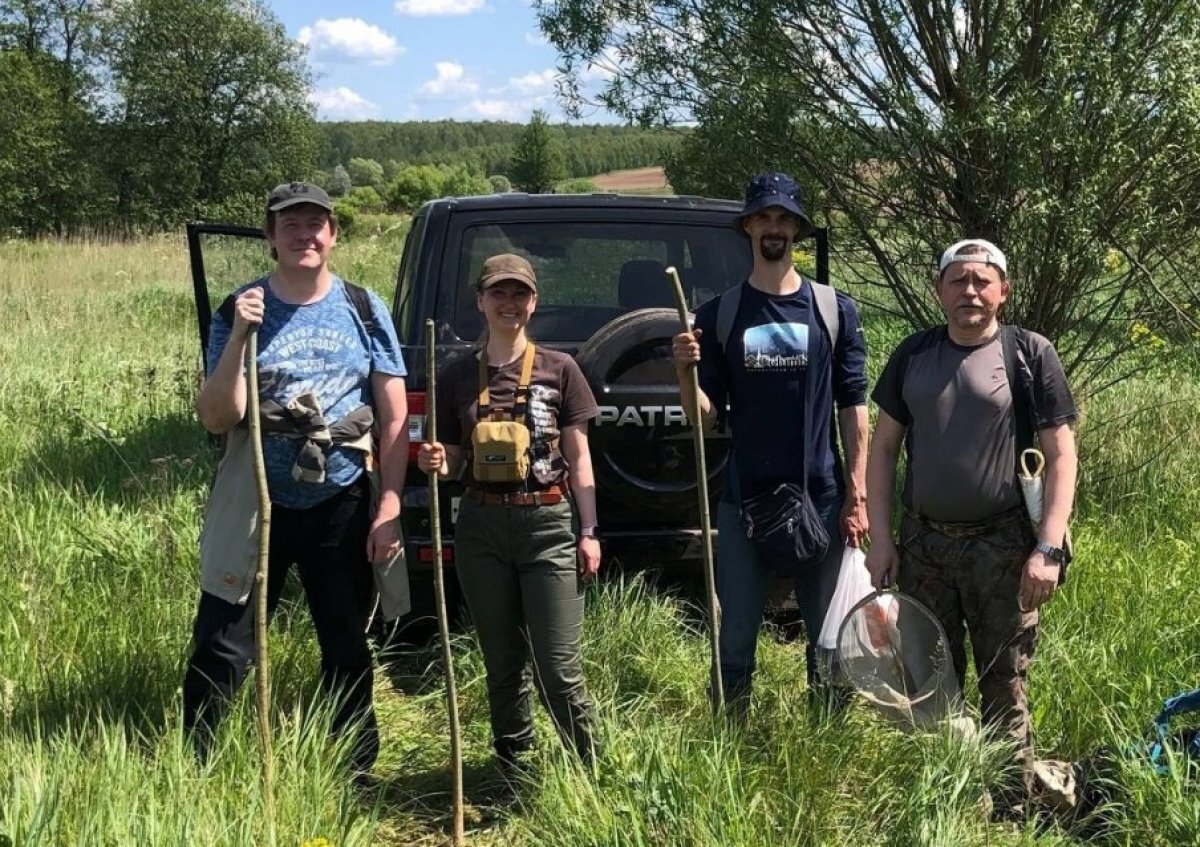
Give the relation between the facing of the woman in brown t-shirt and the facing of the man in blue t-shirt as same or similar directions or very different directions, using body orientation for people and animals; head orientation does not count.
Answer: same or similar directions

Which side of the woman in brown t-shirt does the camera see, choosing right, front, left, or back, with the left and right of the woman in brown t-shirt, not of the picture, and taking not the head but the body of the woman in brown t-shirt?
front

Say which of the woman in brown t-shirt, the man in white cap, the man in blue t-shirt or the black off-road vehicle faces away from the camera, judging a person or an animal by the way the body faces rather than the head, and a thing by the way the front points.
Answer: the black off-road vehicle

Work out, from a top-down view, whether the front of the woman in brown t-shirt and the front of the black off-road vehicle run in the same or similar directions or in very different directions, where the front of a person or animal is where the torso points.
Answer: very different directions

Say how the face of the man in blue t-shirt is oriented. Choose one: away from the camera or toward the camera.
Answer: toward the camera

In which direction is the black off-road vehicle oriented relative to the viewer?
away from the camera

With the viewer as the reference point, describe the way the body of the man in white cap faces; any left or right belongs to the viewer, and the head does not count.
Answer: facing the viewer

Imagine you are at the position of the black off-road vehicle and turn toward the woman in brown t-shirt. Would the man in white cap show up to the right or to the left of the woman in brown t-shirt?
left

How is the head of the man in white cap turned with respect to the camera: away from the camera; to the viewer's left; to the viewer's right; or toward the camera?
toward the camera

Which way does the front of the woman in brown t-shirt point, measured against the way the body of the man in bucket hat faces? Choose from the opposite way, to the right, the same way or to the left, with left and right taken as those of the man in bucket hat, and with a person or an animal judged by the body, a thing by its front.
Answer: the same way

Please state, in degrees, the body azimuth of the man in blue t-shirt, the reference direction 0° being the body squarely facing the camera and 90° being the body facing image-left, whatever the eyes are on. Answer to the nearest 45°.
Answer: approximately 0°

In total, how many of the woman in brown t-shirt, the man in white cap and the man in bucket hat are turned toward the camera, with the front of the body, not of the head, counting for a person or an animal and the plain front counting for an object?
3
